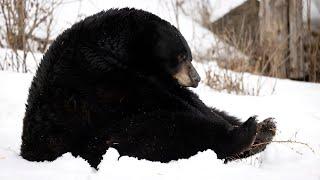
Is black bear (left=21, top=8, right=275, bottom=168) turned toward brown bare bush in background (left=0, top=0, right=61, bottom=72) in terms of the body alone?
no

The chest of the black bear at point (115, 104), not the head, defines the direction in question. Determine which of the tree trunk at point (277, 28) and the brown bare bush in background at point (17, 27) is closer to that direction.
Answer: the tree trunk

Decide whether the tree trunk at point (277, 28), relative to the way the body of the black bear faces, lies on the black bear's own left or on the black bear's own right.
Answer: on the black bear's own left

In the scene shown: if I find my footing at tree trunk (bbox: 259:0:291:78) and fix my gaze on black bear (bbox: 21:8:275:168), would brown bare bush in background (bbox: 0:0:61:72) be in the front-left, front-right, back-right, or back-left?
front-right

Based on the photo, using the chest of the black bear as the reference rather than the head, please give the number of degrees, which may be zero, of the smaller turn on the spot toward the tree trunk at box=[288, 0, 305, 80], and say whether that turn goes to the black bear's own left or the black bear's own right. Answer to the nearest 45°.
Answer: approximately 45° to the black bear's own left

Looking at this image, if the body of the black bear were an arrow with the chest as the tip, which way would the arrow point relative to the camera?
to the viewer's right

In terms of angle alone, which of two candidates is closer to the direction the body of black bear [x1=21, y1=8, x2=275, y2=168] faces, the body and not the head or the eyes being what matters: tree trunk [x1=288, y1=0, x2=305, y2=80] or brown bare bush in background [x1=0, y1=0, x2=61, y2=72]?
the tree trunk

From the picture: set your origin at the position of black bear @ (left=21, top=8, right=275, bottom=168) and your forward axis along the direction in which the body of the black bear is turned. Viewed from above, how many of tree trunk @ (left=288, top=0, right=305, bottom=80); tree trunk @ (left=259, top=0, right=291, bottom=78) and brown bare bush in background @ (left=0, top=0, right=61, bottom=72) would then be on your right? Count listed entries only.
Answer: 0
